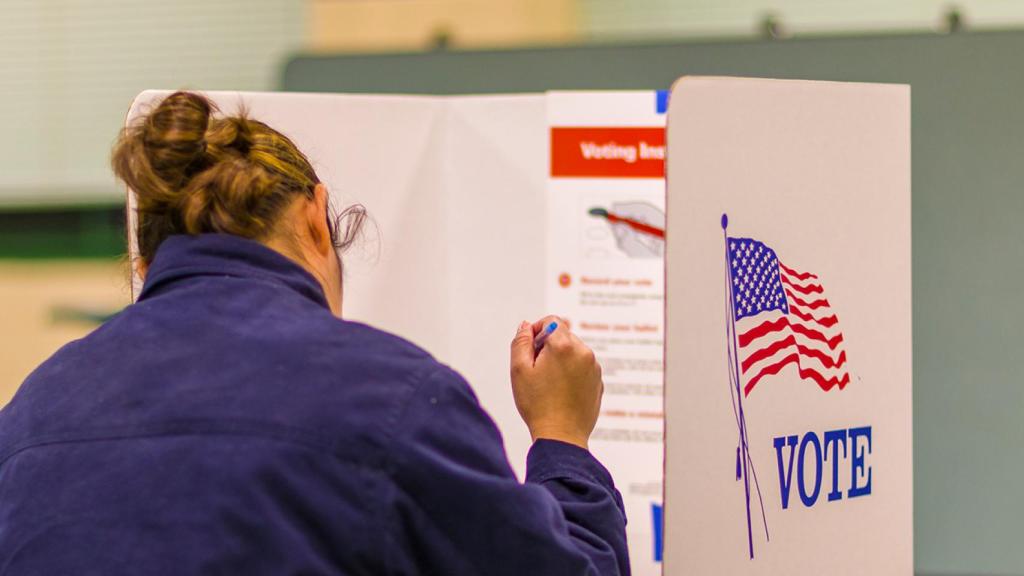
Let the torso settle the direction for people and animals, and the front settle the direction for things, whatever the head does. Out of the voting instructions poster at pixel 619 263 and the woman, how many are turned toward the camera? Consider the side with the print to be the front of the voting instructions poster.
1

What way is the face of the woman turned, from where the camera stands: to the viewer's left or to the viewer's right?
to the viewer's right

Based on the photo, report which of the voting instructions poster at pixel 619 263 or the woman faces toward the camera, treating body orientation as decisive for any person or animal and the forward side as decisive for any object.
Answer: the voting instructions poster

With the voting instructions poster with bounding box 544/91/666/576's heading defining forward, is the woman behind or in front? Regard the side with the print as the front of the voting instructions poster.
in front

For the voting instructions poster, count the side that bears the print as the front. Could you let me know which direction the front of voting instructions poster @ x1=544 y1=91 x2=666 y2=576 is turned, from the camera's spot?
facing the viewer

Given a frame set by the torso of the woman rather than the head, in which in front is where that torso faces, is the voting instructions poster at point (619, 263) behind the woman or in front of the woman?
in front

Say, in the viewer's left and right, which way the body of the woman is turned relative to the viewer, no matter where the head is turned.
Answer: facing away from the viewer and to the right of the viewer
